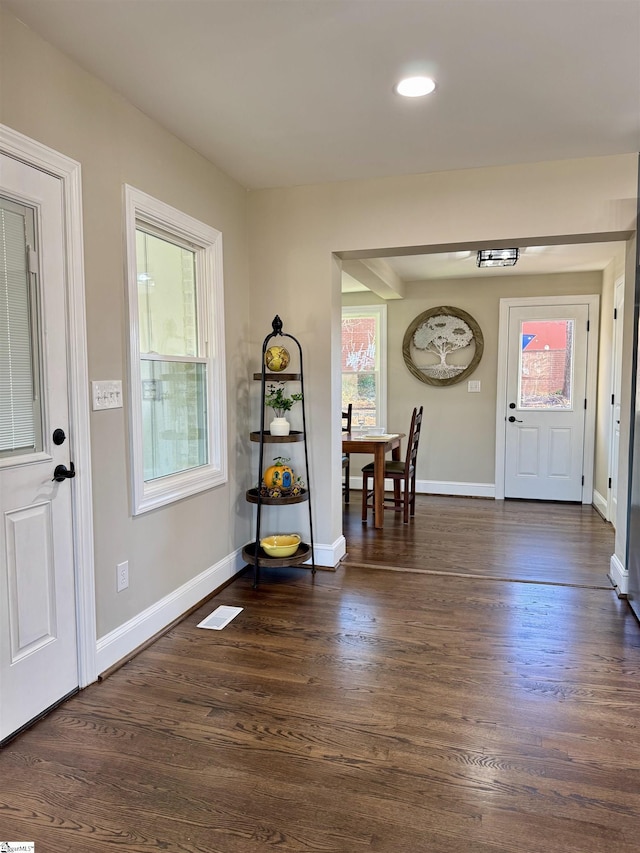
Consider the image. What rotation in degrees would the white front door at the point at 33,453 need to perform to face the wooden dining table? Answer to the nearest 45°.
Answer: approximately 90° to its left

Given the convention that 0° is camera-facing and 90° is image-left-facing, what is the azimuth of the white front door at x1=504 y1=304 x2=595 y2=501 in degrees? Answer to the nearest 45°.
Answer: approximately 0°

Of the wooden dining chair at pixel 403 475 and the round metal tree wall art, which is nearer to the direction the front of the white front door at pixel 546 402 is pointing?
the wooden dining chair

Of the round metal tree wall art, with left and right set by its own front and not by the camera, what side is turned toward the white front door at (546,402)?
left

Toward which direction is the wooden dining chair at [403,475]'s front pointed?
to the viewer's left

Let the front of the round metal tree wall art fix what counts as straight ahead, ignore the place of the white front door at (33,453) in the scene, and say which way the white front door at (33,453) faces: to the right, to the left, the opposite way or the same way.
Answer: to the left

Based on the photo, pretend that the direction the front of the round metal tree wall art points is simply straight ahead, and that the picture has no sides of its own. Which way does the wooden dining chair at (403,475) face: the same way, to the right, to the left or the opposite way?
to the right

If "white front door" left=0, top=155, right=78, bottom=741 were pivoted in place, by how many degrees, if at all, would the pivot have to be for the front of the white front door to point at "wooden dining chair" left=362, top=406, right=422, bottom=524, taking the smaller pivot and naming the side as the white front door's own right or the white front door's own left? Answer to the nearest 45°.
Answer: approximately 90° to the white front door's own left
